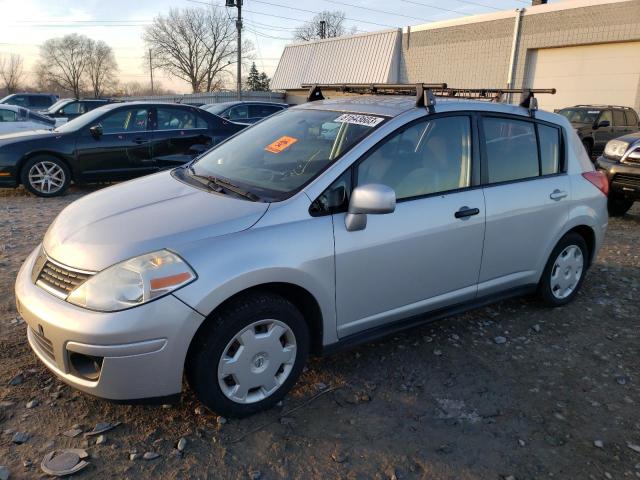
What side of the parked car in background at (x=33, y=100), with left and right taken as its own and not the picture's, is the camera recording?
left

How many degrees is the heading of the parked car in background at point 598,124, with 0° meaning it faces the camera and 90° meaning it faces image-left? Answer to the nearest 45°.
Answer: approximately 45°

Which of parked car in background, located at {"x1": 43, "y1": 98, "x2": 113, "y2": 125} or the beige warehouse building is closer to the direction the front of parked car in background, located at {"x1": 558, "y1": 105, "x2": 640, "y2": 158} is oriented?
the parked car in background

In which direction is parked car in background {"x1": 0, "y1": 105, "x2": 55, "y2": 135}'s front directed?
to the viewer's left

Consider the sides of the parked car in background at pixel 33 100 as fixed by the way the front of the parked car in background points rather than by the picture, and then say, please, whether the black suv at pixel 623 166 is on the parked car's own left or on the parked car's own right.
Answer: on the parked car's own left

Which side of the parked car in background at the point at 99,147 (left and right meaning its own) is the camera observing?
left

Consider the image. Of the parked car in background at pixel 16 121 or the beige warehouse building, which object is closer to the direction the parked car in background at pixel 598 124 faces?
the parked car in background

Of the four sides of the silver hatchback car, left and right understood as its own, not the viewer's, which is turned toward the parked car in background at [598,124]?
back

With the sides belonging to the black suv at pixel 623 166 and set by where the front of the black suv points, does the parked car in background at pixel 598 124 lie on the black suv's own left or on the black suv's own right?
on the black suv's own right
